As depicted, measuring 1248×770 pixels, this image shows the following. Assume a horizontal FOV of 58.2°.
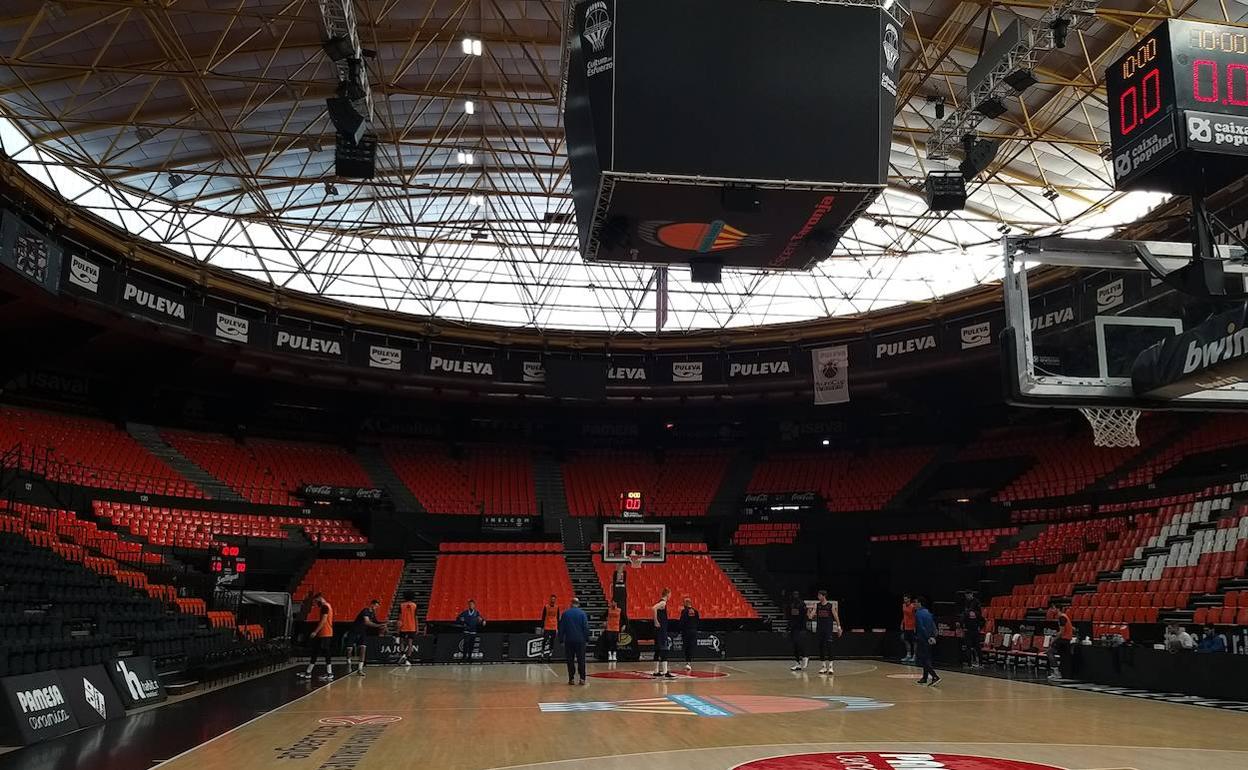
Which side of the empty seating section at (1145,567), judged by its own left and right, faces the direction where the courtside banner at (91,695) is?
front

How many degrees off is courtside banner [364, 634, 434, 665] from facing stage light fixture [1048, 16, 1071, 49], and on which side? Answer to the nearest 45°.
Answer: approximately 45° to its left

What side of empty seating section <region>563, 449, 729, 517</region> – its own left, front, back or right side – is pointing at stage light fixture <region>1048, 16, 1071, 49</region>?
front

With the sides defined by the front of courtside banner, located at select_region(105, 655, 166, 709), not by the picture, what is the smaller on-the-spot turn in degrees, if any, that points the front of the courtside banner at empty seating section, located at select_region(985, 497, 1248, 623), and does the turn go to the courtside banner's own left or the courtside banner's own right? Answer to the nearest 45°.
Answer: approximately 45° to the courtside banner's own left

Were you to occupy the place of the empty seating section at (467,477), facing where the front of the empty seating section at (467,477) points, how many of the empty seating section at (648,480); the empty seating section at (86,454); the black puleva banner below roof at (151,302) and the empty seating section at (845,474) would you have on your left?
2

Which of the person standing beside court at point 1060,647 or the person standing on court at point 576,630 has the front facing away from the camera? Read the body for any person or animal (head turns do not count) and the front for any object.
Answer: the person standing on court at point 576,630

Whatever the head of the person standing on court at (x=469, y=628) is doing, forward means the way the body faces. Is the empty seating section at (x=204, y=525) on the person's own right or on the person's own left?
on the person's own right

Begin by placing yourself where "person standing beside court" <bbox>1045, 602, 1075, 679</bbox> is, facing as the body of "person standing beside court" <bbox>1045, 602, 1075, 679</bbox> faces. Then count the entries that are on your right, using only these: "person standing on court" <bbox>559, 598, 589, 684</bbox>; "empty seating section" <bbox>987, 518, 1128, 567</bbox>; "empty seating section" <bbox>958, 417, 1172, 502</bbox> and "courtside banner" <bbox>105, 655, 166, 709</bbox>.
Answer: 2

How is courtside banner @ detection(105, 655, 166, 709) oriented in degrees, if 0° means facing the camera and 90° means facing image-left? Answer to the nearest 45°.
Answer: approximately 315°

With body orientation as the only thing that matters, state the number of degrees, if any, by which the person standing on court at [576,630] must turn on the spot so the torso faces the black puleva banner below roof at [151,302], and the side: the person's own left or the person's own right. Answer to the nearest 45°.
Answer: approximately 45° to the person's own left

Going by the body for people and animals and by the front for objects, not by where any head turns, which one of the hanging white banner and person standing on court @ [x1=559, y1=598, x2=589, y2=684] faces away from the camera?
the person standing on court
